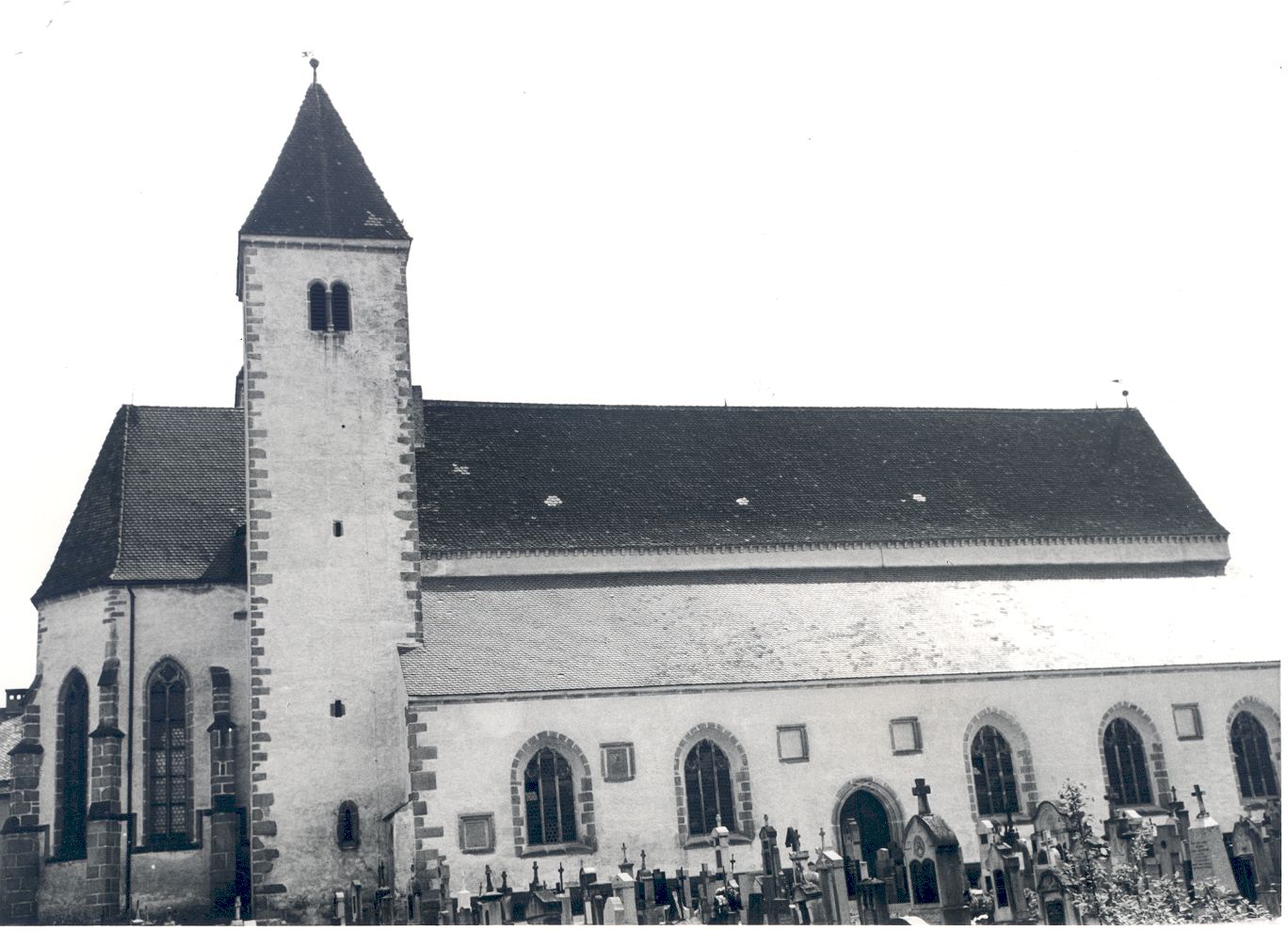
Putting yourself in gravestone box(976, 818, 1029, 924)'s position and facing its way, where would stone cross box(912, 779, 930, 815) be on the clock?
The stone cross is roughly at 4 o'clock from the gravestone.

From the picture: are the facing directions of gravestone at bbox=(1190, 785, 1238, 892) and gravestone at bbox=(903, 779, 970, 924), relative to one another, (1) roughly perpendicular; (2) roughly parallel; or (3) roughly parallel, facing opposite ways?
roughly parallel

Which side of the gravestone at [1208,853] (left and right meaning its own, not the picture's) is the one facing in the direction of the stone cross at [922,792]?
right

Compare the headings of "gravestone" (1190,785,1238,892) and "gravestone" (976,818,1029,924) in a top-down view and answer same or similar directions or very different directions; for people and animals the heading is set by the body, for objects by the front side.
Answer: same or similar directions

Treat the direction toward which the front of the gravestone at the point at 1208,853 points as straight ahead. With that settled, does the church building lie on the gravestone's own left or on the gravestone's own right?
on the gravestone's own right

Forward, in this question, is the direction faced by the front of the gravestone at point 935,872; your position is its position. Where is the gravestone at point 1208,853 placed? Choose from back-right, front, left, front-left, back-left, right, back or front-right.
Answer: back-left

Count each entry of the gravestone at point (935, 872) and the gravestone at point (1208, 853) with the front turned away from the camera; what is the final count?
0

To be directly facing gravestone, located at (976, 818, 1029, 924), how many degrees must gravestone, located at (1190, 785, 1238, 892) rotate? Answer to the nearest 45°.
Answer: approximately 45° to its right

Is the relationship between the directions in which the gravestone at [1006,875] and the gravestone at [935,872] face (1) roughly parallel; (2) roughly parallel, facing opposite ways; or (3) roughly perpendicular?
roughly parallel

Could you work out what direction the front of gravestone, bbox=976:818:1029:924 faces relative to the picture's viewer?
facing the viewer and to the left of the viewer

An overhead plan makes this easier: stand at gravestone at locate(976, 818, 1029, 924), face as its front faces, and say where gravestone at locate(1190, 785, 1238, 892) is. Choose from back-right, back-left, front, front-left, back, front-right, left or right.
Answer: back-left
